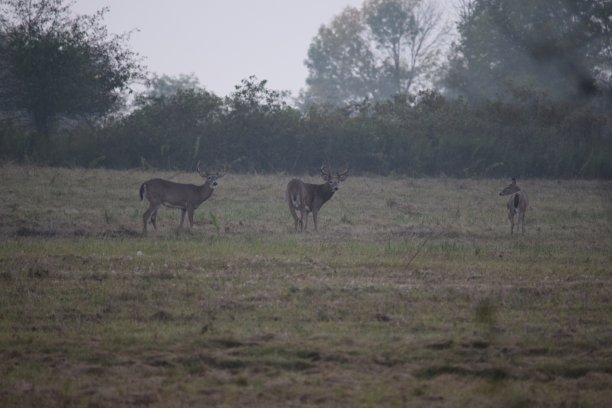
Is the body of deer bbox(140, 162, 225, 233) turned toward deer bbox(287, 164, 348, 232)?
yes

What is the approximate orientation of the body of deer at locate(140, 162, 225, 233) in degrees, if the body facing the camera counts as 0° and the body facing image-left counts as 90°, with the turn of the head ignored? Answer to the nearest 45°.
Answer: approximately 270°

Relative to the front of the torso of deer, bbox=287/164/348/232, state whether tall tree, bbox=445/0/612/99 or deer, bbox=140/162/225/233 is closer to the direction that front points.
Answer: the tall tree

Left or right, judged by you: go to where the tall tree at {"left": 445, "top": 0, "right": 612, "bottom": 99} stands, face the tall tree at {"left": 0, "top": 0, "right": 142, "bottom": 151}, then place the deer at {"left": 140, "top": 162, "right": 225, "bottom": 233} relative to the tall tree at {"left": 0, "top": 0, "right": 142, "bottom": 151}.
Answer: left

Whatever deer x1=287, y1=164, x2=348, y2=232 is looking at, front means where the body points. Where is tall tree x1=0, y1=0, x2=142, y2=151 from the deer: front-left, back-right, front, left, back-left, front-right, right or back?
left

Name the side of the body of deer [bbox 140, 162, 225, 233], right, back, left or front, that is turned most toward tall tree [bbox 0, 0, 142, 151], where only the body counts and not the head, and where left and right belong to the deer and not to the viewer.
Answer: left
